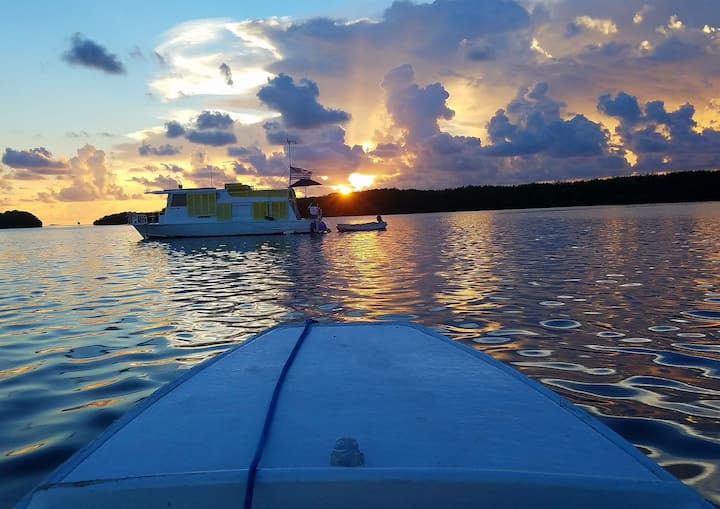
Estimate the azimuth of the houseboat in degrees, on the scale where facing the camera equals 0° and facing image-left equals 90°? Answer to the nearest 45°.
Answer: approximately 90°
